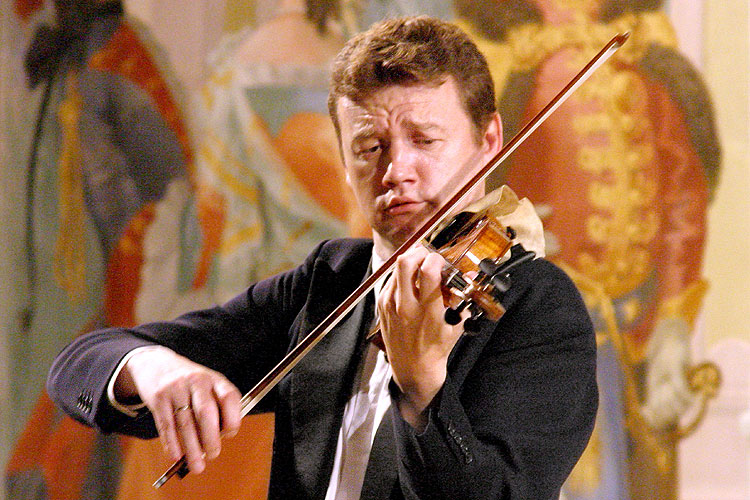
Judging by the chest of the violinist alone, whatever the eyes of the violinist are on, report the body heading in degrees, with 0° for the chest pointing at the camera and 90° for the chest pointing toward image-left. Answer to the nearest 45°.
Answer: approximately 45°

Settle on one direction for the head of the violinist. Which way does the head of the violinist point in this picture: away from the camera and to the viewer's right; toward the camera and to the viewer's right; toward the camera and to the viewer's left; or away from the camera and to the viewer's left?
toward the camera and to the viewer's left
